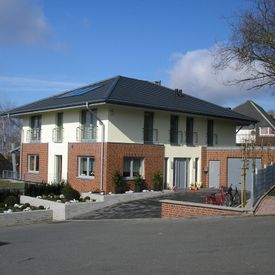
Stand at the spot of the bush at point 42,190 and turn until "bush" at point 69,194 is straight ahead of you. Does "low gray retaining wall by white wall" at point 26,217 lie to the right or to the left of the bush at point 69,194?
right

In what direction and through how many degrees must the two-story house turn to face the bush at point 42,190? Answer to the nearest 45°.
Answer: approximately 90° to its right

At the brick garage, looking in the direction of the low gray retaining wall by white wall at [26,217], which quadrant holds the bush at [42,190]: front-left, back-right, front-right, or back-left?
front-right

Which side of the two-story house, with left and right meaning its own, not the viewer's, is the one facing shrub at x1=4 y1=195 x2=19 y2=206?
right

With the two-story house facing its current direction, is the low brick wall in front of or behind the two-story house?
in front

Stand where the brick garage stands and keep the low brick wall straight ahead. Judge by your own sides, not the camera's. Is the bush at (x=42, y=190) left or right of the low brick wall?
right

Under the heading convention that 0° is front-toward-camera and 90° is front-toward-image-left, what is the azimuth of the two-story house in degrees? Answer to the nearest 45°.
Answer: approximately 315°

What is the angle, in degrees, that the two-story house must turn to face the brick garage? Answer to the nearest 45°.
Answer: approximately 45° to its left

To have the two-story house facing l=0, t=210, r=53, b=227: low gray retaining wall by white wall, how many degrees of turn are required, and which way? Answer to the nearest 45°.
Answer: approximately 45° to its right

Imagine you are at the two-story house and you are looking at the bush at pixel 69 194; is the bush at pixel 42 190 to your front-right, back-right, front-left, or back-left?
front-right

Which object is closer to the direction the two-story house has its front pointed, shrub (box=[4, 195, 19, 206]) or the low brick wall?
the low brick wall
